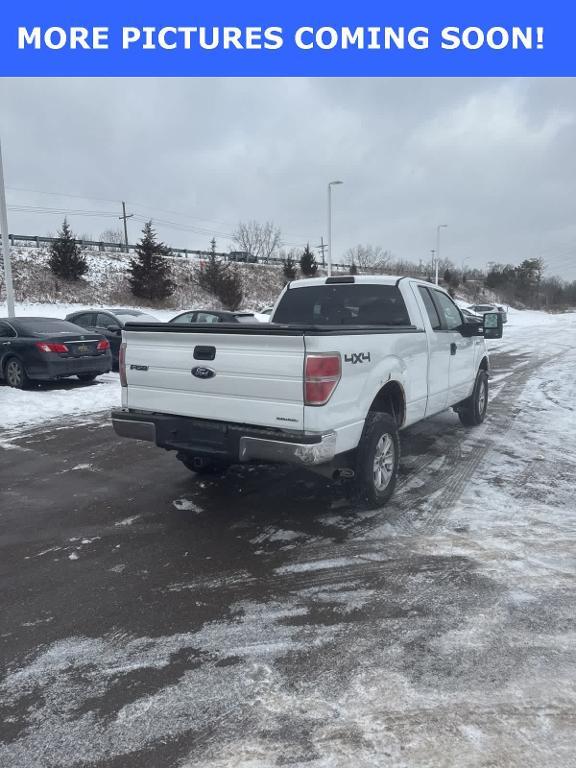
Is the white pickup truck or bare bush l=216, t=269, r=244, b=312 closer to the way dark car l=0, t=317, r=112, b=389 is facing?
the bare bush

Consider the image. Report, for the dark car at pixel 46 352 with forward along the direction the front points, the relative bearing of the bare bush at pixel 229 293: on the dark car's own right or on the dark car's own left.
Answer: on the dark car's own right

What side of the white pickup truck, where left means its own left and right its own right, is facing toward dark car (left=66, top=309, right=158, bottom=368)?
left

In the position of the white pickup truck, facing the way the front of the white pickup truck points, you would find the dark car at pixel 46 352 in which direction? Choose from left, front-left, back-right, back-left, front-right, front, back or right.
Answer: left

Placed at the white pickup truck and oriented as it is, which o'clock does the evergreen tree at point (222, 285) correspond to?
The evergreen tree is roughly at 10 o'clock from the white pickup truck.

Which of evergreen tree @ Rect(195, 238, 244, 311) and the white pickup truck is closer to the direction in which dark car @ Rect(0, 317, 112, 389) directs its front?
the evergreen tree

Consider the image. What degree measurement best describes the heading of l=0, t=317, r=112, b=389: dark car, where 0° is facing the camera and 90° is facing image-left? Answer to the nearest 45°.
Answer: approximately 135°

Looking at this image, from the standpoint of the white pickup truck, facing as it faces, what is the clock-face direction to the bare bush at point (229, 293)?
The bare bush is roughly at 10 o'clock from the white pickup truck.

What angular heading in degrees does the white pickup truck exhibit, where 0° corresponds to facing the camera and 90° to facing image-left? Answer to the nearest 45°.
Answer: approximately 225°

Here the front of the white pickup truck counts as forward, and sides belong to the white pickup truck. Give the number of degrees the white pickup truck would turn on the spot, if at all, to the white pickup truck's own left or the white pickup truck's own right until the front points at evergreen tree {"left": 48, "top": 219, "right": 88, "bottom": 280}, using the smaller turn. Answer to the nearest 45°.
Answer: approximately 90° to the white pickup truck's own left

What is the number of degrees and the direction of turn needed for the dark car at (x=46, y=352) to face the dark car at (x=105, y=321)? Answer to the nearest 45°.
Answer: approximately 90° to its right

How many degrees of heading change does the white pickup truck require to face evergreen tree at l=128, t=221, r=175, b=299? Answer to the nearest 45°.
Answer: approximately 45° to its left

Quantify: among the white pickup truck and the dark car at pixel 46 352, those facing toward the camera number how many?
0
